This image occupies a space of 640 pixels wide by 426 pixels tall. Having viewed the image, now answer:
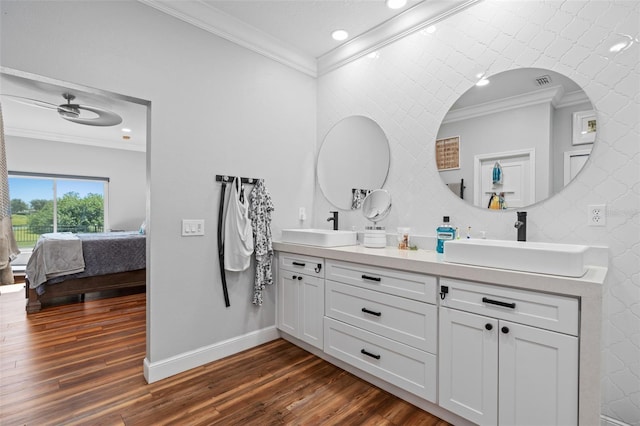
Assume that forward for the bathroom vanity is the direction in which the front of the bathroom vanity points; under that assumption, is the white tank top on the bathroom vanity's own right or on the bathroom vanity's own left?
on the bathroom vanity's own right

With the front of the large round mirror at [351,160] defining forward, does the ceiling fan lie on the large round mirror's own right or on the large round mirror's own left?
on the large round mirror's own right

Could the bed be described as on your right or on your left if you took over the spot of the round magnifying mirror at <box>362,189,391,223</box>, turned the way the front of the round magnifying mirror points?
on your right

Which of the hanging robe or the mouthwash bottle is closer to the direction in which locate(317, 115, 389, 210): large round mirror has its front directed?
the hanging robe

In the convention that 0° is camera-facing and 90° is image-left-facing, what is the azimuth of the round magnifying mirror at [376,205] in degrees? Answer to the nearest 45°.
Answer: approximately 45°

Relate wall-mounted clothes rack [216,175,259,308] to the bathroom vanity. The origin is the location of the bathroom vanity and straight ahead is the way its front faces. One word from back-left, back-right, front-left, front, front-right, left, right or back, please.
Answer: front-right
